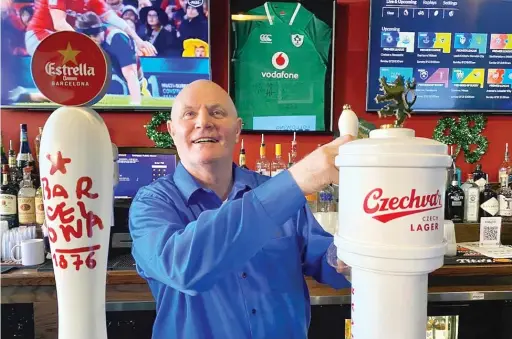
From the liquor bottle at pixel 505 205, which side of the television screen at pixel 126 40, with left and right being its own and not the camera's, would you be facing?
left

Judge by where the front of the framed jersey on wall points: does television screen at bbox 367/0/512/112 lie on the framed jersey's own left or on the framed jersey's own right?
on the framed jersey's own left

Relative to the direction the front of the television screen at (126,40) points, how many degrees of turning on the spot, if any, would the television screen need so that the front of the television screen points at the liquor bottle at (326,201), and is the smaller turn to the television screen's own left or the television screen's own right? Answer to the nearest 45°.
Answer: approximately 45° to the television screen's own left

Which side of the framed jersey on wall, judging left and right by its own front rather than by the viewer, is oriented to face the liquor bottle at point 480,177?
left

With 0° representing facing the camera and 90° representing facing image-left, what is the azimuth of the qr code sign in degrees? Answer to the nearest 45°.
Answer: approximately 0°

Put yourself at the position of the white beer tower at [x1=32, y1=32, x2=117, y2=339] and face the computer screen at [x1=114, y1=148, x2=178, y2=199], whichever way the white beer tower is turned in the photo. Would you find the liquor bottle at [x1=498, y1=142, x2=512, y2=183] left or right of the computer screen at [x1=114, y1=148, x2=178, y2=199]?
right
